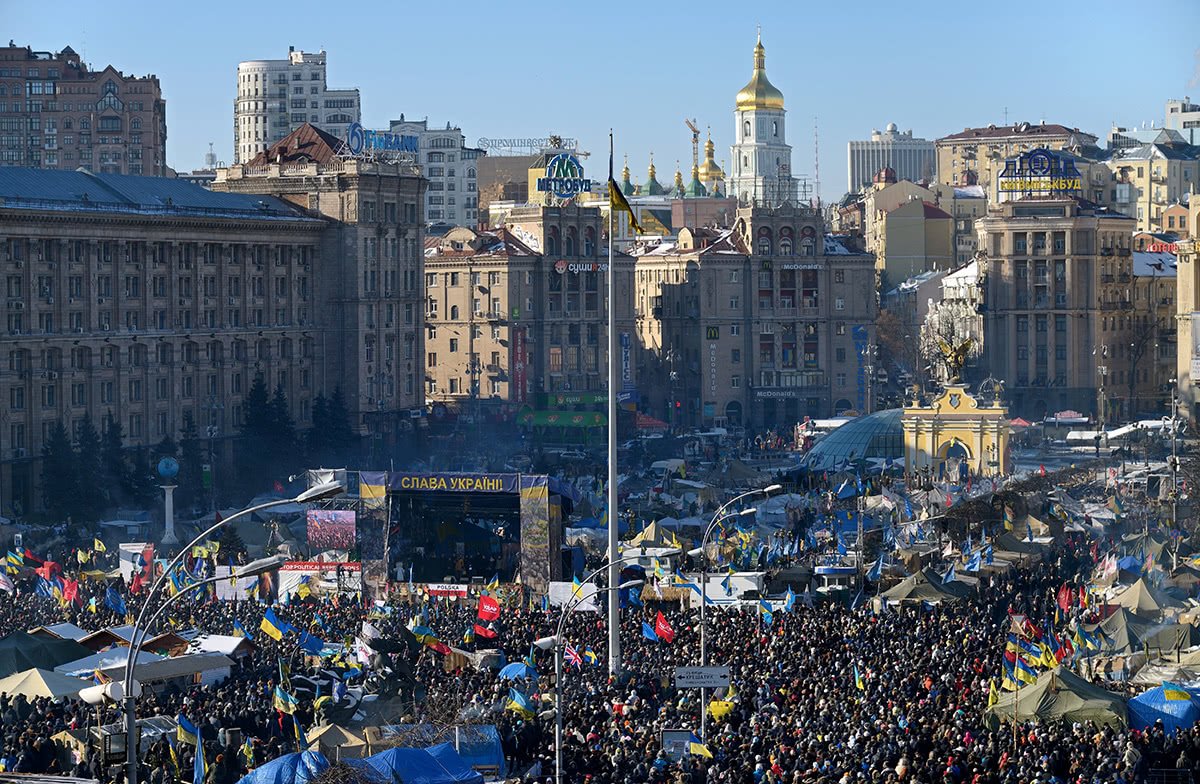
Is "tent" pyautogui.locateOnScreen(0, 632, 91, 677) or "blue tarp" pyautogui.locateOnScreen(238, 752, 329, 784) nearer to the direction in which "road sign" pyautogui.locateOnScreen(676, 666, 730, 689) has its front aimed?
the blue tarp

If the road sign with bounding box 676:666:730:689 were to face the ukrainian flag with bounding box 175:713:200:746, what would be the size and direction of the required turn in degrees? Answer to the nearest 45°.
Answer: approximately 90° to its right

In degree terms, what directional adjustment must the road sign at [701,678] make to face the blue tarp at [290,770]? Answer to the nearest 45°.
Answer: approximately 45° to its right

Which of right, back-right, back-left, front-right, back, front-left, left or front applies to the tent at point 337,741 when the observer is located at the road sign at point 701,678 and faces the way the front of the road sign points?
right

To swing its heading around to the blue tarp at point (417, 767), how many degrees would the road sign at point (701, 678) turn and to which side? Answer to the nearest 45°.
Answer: approximately 45° to its right

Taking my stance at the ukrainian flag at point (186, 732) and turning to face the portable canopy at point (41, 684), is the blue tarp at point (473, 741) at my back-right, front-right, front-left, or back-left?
back-right

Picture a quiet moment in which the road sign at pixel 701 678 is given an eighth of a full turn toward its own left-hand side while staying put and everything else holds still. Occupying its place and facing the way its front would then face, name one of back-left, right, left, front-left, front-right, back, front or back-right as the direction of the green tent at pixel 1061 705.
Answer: front-left

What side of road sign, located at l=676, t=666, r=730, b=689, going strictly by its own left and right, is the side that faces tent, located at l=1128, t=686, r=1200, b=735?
left

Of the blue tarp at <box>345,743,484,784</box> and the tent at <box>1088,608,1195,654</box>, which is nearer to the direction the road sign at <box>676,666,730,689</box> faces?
the blue tarp

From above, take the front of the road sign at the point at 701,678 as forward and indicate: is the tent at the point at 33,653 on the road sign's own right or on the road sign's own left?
on the road sign's own right

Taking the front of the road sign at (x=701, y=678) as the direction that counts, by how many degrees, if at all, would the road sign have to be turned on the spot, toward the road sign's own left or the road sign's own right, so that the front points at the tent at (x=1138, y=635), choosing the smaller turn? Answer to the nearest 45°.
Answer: approximately 135° to the road sign's own left

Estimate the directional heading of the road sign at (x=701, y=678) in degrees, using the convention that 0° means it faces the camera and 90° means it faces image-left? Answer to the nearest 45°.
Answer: approximately 0°

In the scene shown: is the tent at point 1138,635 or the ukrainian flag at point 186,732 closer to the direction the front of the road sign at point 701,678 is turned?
the ukrainian flag

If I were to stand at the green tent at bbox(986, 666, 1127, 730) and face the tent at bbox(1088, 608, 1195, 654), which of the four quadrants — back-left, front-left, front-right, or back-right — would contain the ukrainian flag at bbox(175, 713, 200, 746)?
back-left
